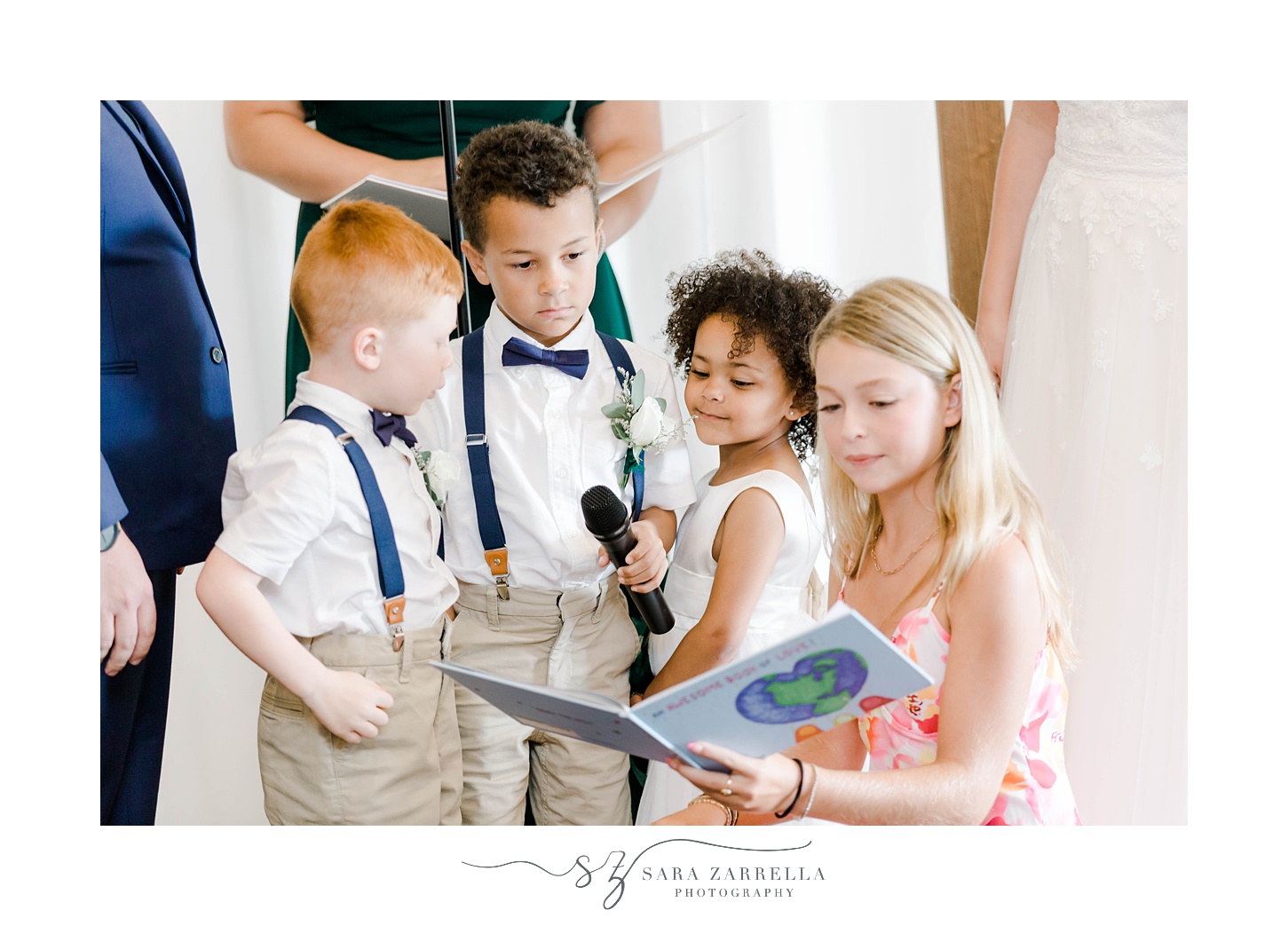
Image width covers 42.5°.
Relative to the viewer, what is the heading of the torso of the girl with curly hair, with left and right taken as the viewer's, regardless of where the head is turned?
facing the viewer and to the left of the viewer

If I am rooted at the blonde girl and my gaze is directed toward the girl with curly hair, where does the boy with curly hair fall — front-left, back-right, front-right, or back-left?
front-left

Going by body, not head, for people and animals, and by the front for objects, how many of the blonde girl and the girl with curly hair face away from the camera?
0

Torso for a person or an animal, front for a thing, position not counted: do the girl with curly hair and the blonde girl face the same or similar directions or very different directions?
same or similar directions

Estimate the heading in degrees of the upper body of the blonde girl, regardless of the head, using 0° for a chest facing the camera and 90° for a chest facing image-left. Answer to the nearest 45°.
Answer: approximately 45°

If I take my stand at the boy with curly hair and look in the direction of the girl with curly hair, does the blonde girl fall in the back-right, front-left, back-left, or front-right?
front-right

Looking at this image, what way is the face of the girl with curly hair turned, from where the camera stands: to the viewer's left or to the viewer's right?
to the viewer's left

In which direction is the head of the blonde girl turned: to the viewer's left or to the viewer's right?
to the viewer's left
